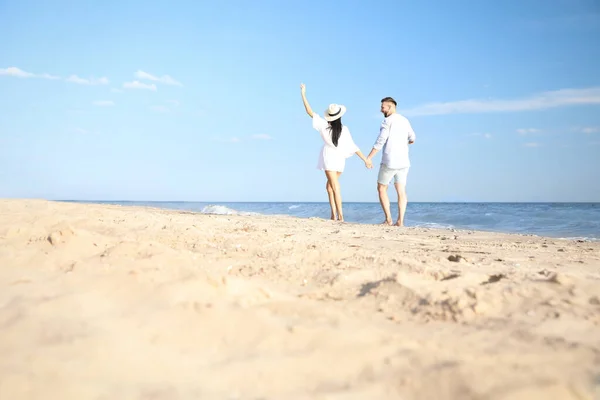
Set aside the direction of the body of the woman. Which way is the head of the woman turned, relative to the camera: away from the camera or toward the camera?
away from the camera

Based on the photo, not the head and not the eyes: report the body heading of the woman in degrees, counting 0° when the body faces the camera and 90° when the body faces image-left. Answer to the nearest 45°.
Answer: approximately 180°

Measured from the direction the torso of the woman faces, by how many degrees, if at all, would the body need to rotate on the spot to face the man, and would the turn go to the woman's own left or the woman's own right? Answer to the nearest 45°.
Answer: approximately 90° to the woman's own right
